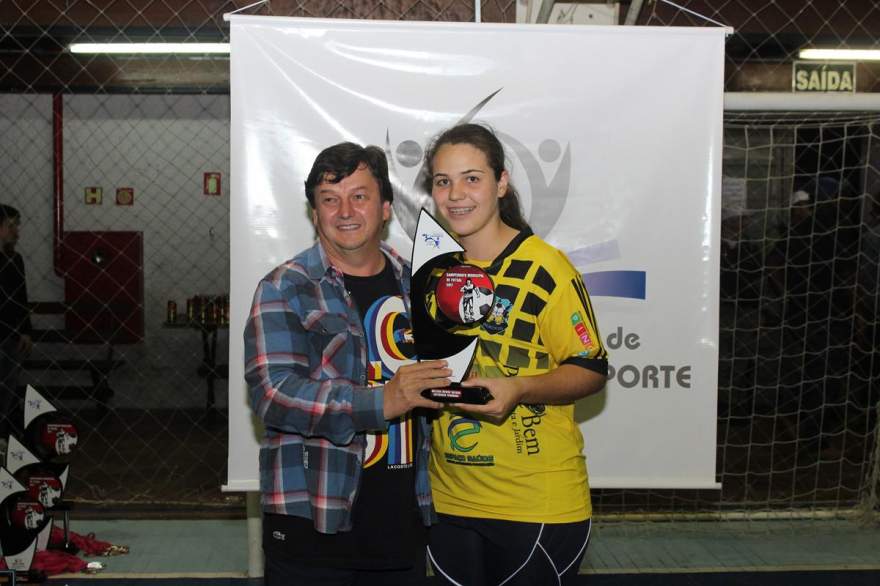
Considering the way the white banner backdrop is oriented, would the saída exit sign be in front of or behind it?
behind

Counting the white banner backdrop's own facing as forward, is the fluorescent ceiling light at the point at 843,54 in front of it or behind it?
behind

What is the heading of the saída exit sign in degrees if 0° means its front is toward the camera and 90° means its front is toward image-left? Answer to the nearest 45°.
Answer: approximately 0°

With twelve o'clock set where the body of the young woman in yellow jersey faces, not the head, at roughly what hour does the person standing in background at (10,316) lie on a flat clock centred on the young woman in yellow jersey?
The person standing in background is roughly at 3 o'clock from the young woman in yellow jersey.

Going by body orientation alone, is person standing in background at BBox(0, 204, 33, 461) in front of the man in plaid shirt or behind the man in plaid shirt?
behind

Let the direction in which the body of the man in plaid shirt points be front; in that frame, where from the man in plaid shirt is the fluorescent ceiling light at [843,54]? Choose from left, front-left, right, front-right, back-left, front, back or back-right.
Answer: left

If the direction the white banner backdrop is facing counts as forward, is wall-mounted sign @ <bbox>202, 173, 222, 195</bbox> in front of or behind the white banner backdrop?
behind
